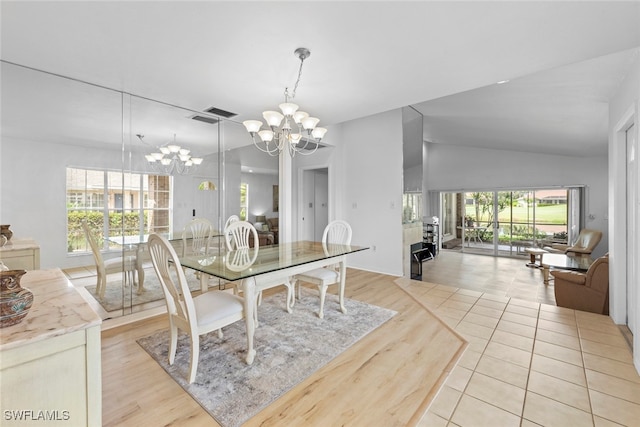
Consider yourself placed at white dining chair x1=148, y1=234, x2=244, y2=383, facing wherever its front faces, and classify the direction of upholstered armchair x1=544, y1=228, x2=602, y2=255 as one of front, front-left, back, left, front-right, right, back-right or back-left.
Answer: front-right

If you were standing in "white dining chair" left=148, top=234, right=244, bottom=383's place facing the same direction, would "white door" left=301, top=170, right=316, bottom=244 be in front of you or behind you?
in front

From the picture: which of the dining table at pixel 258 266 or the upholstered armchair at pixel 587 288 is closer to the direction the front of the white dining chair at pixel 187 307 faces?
the dining table

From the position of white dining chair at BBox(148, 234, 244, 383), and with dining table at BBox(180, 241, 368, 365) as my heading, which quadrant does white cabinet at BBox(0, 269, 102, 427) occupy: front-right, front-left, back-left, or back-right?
back-right

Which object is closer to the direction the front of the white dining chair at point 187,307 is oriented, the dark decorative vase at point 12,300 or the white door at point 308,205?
the white door

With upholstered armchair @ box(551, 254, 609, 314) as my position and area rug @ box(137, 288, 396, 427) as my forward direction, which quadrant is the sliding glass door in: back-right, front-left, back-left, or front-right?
back-right

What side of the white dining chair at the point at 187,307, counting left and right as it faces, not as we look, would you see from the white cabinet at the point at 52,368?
back

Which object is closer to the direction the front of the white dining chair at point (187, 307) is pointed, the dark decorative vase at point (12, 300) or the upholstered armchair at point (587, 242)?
the upholstered armchair

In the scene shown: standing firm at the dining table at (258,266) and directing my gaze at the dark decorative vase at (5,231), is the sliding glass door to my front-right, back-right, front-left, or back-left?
back-right

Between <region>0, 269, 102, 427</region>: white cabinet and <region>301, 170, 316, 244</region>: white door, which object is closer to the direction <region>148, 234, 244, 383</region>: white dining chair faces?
the white door

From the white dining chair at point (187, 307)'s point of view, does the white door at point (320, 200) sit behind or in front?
in front

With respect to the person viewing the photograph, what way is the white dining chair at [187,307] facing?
facing away from the viewer and to the right of the viewer

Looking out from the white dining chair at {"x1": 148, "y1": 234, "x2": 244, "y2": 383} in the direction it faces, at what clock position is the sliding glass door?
The sliding glass door is roughly at 1 o'clock from the white dining chair.
